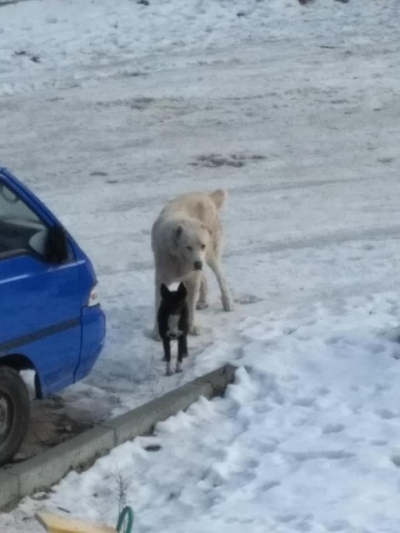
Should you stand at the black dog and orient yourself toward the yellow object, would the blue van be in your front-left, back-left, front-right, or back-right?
front-right

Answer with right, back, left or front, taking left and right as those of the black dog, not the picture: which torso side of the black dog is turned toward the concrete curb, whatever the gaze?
front

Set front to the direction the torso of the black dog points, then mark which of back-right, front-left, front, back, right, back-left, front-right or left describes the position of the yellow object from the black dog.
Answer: front

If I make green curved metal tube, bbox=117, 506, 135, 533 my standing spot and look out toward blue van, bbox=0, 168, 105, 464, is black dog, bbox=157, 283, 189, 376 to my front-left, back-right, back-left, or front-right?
front-right

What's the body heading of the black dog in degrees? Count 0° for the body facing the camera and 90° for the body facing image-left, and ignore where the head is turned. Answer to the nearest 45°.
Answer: approximately 0°

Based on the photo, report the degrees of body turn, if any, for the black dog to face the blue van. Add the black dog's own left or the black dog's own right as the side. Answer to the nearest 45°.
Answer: approximately 45° to the black dog's own right

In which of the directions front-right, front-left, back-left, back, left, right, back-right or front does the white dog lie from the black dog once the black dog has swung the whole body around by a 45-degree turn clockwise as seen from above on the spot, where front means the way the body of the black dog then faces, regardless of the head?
back-right
